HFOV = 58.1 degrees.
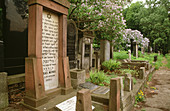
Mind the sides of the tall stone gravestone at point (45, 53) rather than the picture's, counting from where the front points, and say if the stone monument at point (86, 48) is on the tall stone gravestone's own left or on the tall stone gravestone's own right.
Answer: on the tall stone gravestone's own left

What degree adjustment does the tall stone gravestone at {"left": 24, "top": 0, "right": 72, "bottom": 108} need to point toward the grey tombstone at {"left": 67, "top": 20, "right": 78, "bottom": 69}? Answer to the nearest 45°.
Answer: approximately 90° to its left

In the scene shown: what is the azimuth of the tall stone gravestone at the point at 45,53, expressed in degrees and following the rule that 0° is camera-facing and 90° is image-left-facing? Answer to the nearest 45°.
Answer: approximately 315°

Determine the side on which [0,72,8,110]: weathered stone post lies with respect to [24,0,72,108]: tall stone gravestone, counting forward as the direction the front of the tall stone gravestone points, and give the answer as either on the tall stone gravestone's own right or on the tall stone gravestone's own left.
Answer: on the tall stone gravestone's own right

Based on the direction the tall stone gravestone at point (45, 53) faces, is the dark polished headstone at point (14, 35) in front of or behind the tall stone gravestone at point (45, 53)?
behind

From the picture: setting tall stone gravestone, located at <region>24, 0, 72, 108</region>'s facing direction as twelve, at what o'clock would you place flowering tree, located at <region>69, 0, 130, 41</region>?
The flowering tree is roughly at 9 o'clock from the tall stone gravestone.
